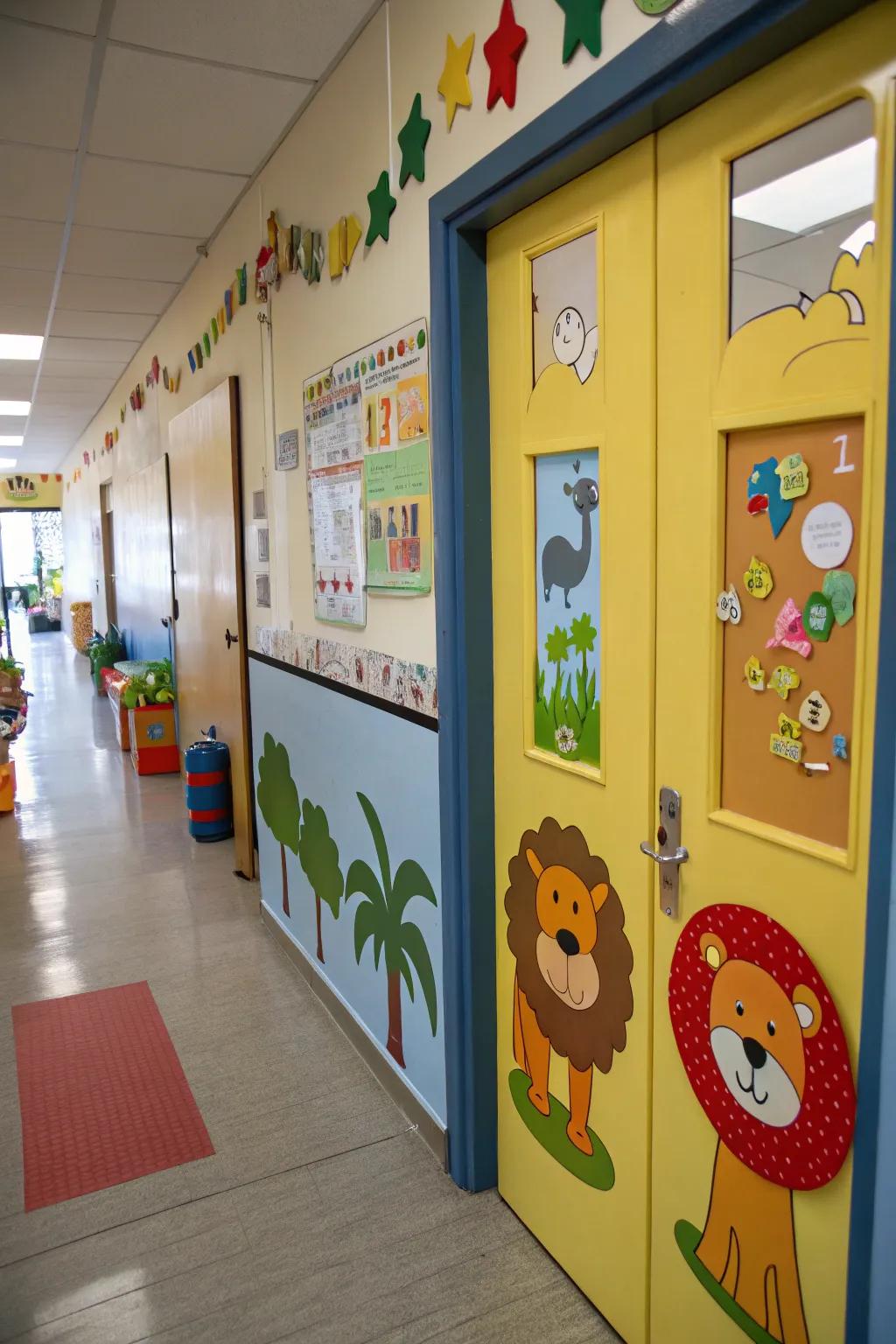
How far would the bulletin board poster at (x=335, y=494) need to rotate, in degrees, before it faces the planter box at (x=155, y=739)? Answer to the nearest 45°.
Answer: approximately 135° to its right

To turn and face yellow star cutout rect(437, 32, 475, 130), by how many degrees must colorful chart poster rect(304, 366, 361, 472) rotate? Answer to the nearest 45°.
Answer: approximately 45° to its left

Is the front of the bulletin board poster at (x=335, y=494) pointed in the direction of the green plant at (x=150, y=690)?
no

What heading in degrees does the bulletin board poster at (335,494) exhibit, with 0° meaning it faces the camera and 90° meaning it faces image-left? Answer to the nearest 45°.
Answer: approximately 45°

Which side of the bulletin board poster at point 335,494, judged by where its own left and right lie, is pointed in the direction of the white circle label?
left

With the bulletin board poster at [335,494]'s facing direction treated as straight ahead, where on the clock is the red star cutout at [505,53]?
The red star cutout is roughly at 10 o'clock from the bulletin board poster.

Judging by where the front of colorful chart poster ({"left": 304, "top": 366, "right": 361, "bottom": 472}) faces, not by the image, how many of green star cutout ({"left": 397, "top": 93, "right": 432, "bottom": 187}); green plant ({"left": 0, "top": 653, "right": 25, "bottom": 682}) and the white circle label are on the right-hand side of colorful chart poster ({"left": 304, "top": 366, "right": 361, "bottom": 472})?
1

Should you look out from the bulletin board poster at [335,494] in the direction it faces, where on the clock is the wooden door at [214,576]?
The wooden door is roughly at 4 o'clock from the bulletin board poster.

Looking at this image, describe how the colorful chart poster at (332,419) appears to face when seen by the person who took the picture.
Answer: facing the viewer and to the left of the viewer

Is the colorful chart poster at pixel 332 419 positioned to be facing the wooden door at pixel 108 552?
no

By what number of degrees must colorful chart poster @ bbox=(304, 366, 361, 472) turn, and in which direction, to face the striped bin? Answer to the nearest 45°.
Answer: approximately 135° to its right

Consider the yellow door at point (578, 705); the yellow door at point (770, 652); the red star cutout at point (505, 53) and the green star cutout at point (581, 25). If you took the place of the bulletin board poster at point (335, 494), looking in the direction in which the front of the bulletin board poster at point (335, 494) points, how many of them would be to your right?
0

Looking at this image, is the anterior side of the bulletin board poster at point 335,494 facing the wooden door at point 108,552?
no

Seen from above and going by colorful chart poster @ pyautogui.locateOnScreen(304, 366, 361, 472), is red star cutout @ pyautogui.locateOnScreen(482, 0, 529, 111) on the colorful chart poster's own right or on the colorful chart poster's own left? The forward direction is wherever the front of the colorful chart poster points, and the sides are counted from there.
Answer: on the colorful chart poster's own left

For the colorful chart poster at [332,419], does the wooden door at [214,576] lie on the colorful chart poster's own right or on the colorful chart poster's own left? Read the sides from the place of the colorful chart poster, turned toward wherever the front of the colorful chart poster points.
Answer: on the colorful chart poster's own right

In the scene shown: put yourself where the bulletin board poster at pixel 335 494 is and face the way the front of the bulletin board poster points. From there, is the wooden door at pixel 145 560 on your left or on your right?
on your right
